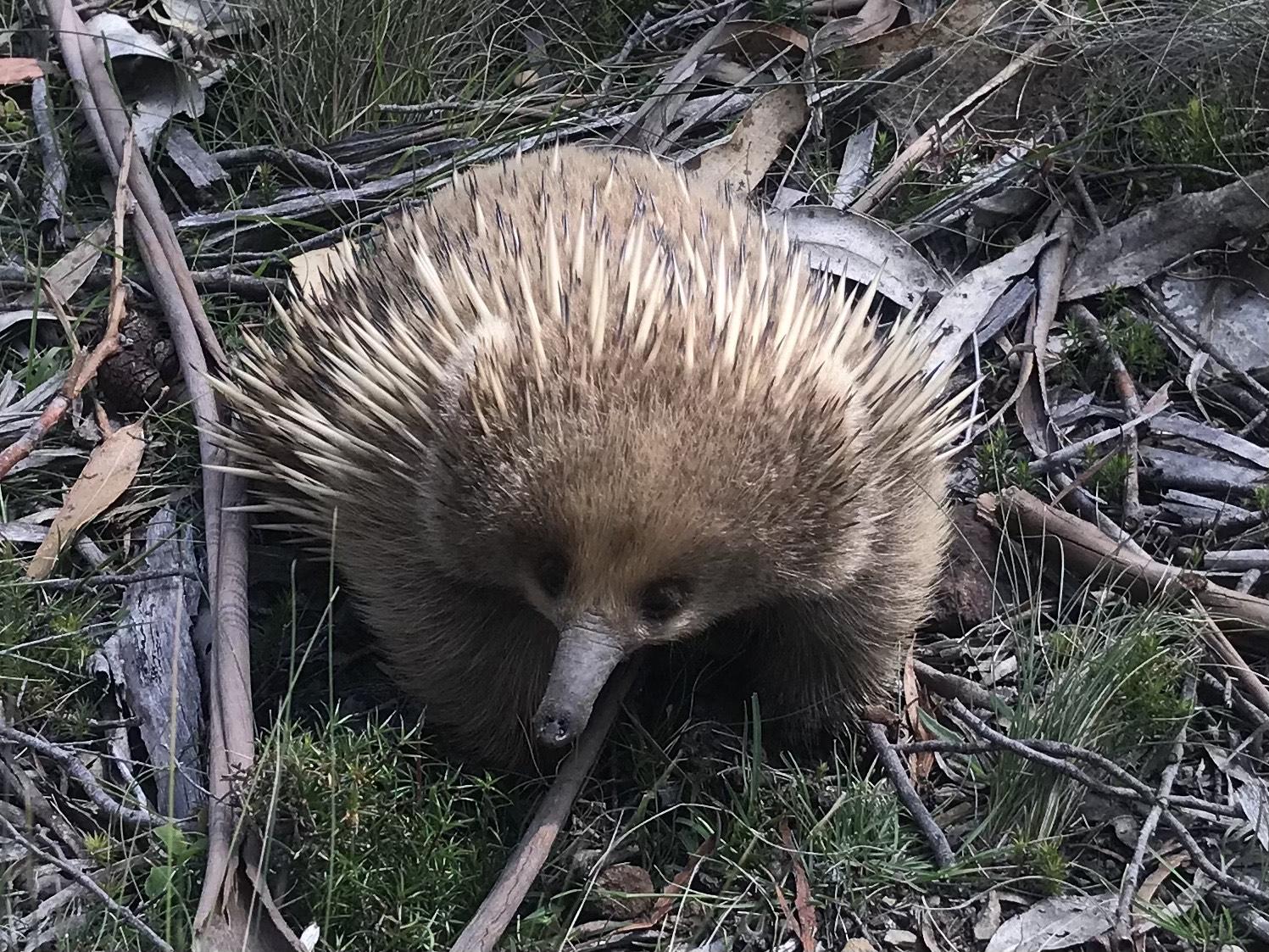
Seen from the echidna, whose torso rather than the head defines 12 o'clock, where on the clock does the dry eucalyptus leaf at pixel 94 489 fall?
The dry eucalyptus leaf is roughly at 4 o'clock from the echidna.

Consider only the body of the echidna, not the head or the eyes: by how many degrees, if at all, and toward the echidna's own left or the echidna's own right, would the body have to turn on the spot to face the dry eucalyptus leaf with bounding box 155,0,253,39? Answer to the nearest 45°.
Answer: approximately 135° to the echidna's own right

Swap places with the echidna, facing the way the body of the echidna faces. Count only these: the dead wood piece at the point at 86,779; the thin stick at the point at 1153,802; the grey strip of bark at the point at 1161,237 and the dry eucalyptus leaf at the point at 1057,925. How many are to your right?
1

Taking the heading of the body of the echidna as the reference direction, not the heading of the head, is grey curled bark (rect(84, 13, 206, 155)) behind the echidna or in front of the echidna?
behind

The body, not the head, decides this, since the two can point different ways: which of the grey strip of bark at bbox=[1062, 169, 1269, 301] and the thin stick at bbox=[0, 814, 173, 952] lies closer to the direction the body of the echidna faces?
the thin stick

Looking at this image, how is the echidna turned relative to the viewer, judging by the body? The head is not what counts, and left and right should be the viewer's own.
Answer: facing the viewer

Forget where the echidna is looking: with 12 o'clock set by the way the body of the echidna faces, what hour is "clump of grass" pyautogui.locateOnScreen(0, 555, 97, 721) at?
The clump of grass is roughly at 3 o'clock from the echidna.

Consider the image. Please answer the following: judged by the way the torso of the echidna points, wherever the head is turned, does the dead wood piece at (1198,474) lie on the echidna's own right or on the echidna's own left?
on the echidna's own left

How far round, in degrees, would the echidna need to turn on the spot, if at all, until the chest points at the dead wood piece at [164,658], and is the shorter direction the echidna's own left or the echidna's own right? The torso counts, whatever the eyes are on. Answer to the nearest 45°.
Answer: approximately 90° to the echidna's own right

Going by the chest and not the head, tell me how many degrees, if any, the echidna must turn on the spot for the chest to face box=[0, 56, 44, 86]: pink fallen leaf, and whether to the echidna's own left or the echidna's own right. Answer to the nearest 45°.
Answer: approximately 135° to the echidna's own right

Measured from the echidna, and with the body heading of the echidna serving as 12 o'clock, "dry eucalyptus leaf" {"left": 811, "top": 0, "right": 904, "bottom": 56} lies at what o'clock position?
The dry eucalyptus leaf is roughly at 7 o'clock from the echidna.

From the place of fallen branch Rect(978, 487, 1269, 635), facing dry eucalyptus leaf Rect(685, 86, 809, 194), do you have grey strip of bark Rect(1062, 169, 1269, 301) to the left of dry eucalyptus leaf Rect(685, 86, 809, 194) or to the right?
right

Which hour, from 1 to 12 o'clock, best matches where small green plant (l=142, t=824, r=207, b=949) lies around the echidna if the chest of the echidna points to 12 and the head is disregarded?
The small green plant is roughly at 2 o'clock from the echidna.
